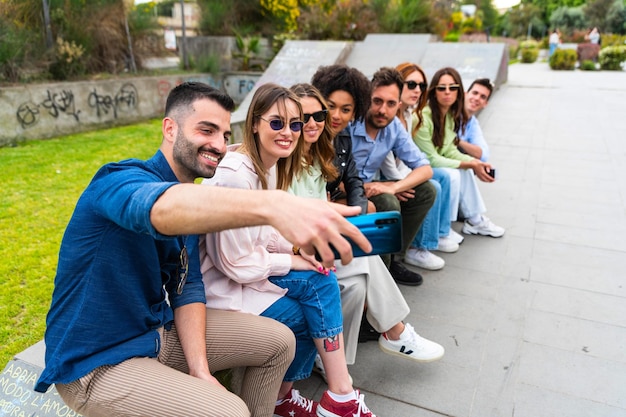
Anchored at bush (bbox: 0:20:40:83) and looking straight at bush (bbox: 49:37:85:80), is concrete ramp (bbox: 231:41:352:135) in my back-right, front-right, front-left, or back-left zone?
front-right

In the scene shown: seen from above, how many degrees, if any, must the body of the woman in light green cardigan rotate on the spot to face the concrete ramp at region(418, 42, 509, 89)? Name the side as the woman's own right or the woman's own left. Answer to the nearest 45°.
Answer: approximately 135° to the woman's own left

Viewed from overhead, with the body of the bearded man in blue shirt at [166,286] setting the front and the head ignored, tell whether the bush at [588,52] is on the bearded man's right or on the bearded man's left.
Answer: on the bearded man's left

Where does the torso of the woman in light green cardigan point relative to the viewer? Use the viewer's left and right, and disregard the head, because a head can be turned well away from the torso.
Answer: facing the viewer and to the right of the viewer

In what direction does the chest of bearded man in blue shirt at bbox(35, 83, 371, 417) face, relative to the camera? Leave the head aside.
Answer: to the viewer's right

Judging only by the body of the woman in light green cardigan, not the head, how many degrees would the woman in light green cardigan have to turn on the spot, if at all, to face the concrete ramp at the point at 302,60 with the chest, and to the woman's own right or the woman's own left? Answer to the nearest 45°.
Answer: approximately 180°

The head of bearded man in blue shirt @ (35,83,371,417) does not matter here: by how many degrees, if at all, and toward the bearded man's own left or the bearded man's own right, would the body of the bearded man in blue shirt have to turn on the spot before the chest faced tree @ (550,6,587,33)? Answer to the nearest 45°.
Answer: approximately 45° to the bearded man's own left

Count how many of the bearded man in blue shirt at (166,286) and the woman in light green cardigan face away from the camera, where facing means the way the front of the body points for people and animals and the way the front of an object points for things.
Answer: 0

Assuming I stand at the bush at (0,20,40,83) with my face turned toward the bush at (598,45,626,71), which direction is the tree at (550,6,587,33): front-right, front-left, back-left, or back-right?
front-left

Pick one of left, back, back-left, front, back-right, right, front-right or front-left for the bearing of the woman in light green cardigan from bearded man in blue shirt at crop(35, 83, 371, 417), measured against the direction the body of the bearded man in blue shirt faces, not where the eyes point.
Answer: front-left
